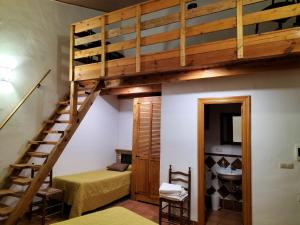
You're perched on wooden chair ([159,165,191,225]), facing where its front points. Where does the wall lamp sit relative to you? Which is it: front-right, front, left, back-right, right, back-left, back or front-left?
front-right

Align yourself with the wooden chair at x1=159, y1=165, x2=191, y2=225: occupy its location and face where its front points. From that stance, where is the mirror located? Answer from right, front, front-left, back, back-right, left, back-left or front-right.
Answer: back

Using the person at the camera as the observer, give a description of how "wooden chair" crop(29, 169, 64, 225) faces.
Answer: facing the viewer and to the right of the viewer

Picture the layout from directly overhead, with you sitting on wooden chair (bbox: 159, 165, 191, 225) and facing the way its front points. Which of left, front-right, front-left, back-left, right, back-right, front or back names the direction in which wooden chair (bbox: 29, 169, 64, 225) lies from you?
front-right

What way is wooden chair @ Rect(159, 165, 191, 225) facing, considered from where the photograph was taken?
facing the viewer and to the left of the viewer

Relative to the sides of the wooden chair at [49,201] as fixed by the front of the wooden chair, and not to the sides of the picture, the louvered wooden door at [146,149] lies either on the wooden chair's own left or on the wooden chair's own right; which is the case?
on the wooden chair's own left

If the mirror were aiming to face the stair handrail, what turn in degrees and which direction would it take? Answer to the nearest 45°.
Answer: approximately 45° to its right

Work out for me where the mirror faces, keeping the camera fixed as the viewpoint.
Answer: facing the viewer

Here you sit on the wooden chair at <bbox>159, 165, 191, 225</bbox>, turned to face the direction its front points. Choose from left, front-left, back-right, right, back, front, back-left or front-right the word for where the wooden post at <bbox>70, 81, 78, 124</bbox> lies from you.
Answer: front-right
